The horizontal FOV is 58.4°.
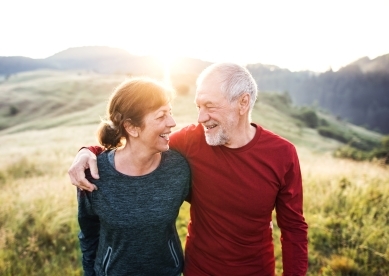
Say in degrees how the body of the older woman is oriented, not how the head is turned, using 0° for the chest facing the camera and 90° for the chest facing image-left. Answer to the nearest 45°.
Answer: approximately 0°

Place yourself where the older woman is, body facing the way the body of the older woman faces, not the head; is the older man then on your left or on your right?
on your left

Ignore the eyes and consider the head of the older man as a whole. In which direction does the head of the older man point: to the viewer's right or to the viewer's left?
to the viewer's left
